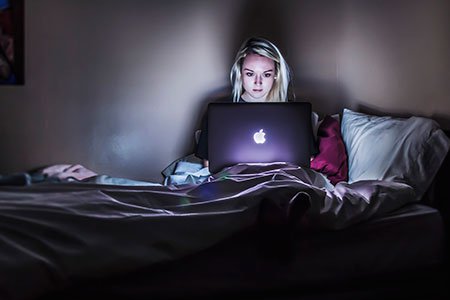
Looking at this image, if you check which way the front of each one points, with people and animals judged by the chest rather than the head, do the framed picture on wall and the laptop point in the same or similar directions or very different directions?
very different directions

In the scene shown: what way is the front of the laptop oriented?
away from the camera

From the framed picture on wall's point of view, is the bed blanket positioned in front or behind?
in front

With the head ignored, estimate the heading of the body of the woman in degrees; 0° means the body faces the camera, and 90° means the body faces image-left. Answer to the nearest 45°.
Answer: approximately 0°

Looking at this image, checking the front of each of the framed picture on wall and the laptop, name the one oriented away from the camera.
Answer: the laptop

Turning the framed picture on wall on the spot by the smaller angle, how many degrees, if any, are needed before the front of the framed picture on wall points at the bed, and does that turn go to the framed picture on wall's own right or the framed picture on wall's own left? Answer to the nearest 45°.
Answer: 0° — it already faces it
